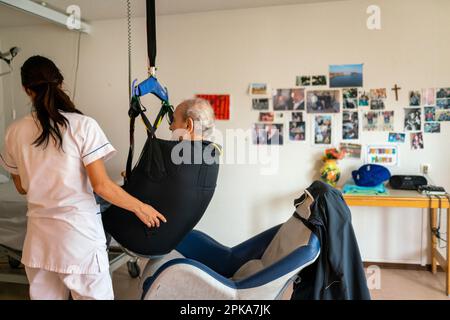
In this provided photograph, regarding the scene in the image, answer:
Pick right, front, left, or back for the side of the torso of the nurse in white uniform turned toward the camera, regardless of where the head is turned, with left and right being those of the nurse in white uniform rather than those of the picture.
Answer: back

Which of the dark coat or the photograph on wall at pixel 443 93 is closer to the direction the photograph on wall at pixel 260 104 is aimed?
the dark coat

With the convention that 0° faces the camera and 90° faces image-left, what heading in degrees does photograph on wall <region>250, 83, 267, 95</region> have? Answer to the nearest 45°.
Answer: approximately 0°
